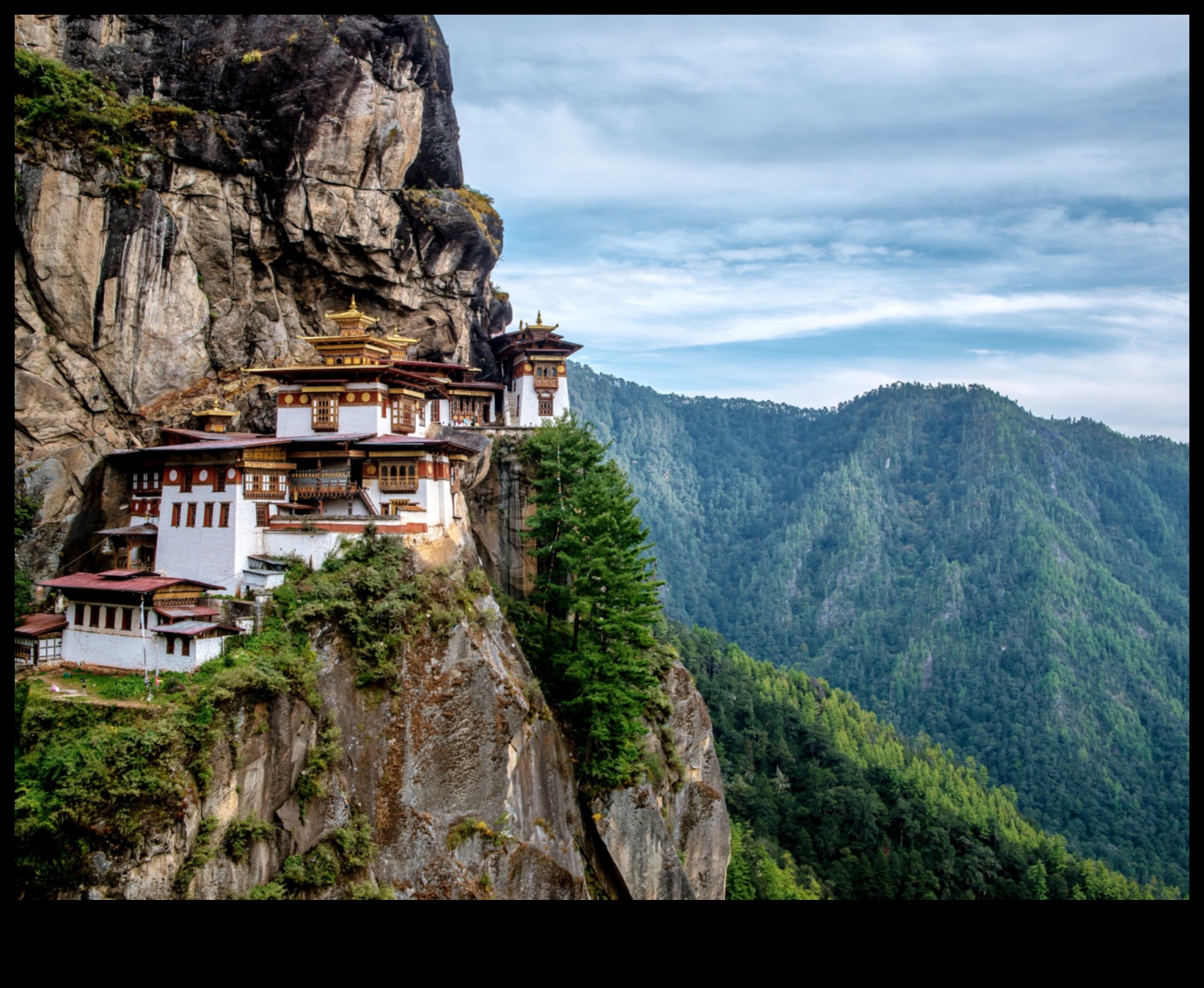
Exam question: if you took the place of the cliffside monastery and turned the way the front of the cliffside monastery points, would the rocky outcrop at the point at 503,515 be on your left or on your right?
on your left

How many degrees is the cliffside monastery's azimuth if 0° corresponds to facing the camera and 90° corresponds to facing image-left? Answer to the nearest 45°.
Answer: approximately 315°

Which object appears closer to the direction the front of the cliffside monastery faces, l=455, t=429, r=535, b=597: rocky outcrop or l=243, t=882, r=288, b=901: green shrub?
the green shrub

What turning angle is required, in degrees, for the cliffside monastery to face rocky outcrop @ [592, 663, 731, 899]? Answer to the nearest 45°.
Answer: approximately 45° to its left

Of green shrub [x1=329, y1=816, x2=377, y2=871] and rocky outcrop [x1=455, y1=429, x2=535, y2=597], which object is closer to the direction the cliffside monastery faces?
the green shrub

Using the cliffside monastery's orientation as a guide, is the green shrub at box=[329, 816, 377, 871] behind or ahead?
ahead
